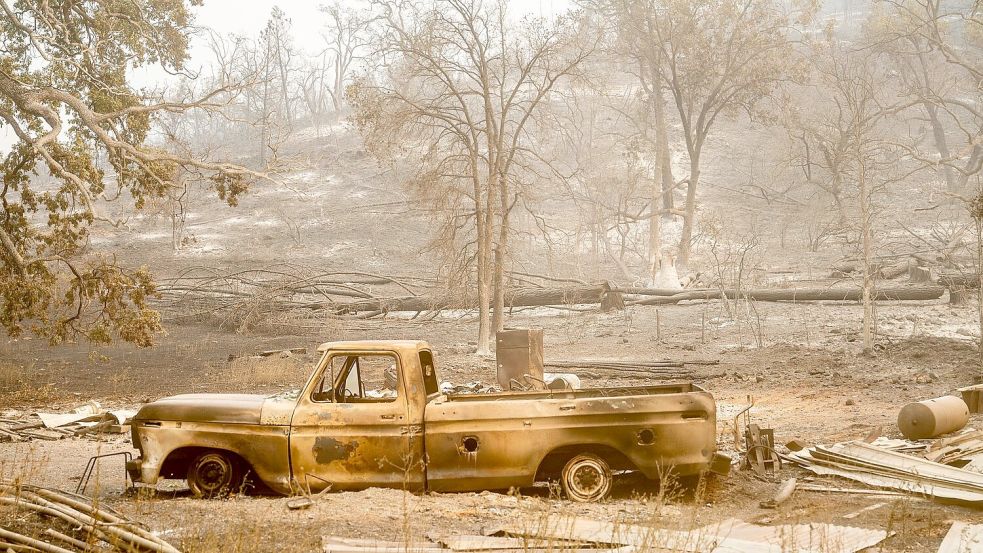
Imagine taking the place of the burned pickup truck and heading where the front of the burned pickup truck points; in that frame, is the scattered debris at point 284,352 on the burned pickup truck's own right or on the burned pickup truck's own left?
on the burned pickup truck's own right

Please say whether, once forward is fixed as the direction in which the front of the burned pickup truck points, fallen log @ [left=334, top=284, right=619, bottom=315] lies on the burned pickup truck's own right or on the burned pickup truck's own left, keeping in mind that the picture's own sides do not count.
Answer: on the burned pickup truck's own right

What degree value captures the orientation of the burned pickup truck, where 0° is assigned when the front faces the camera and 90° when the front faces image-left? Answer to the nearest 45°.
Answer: approximately 90°

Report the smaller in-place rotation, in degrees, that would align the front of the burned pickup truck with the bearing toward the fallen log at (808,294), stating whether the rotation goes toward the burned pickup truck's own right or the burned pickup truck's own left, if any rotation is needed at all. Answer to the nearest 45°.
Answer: approximately 135° to the burned pickup truck's own right

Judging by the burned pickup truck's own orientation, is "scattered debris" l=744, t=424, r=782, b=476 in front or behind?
behind

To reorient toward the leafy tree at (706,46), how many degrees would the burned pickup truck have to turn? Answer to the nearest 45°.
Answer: approximately 135° to its right

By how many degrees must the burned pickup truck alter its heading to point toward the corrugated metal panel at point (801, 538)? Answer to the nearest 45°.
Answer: approximately 135° to its left

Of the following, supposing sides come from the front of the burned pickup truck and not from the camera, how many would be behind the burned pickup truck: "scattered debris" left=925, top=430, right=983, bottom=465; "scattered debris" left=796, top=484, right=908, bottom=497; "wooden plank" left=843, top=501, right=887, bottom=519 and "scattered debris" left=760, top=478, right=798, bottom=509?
4

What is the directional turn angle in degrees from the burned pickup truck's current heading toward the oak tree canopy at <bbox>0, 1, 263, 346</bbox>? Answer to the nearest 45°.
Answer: approximately 45° to its right

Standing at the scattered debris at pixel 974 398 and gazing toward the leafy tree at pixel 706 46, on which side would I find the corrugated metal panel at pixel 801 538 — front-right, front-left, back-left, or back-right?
back-left

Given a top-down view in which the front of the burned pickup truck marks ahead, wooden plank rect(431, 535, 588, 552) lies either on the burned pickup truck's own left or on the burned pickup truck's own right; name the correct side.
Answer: on the burned pickup truck's own left
